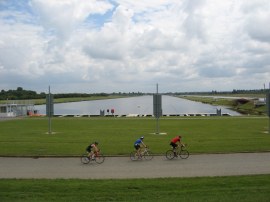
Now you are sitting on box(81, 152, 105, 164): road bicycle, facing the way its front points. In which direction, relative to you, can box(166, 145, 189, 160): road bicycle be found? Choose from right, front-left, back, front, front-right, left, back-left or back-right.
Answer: front

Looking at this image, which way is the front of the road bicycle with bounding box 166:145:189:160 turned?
to the viewer's right

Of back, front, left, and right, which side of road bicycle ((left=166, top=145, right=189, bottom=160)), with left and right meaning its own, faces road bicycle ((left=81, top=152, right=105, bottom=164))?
back

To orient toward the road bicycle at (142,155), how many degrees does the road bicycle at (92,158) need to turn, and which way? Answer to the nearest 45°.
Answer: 0° — it already faces it

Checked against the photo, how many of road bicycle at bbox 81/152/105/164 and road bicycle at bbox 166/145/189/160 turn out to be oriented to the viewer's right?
2

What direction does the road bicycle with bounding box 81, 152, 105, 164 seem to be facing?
to the viewer's right

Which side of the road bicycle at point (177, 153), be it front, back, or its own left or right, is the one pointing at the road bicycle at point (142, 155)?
back

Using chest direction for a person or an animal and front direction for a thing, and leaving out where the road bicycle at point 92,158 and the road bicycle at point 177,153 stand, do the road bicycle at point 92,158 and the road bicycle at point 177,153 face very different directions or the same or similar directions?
same or similar directions
